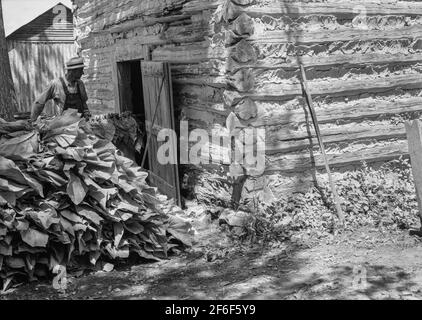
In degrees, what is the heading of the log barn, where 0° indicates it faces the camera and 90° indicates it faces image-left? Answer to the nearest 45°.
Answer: approximately 45°

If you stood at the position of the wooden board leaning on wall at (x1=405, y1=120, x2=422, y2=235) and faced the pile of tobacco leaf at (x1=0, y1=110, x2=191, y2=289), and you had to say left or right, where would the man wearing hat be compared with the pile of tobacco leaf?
right

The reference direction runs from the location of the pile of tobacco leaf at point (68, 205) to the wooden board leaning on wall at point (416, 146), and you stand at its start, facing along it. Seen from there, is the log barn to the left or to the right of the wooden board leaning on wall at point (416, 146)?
left

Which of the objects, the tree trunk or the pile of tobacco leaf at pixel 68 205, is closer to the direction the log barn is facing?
the pile of tobacco leaf

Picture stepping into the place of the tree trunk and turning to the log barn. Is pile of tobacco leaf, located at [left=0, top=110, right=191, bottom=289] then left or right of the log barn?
right

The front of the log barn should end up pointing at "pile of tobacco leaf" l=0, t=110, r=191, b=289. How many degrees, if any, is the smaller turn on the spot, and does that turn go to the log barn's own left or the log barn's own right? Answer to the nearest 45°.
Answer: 0° — it already faces it

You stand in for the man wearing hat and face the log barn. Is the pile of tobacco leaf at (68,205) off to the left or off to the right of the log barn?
right

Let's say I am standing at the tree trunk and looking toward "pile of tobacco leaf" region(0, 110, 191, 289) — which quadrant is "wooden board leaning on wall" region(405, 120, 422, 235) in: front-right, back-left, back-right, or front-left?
front-left

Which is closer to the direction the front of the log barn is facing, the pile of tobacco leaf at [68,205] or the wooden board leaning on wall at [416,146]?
the pile of tobacco leaf

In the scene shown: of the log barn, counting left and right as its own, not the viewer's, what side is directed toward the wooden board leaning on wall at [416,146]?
left

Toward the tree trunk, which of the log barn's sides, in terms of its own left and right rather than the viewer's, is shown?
right

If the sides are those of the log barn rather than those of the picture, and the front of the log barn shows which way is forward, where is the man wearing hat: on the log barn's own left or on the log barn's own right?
on the log barn's own right
